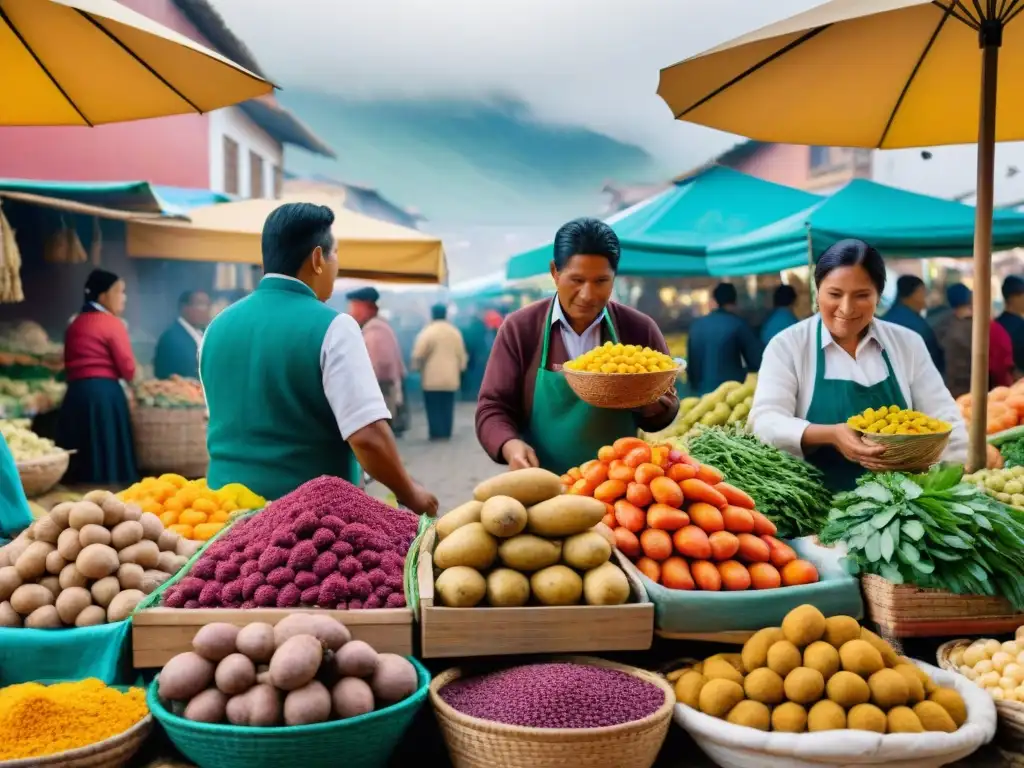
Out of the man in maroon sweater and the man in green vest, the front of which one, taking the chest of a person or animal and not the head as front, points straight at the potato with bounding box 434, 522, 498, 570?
the man in maroon sweater

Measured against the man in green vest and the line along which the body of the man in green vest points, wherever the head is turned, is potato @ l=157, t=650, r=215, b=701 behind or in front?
behind

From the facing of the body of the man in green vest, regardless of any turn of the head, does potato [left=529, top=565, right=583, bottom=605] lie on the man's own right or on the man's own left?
on the man's own right

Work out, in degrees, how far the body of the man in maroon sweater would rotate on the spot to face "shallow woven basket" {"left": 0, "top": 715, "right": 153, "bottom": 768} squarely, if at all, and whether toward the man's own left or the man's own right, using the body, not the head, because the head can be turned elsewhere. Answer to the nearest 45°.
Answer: approximately 45° to the man's own right

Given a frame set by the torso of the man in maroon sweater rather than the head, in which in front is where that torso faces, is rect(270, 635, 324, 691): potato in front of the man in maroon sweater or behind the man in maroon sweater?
in front

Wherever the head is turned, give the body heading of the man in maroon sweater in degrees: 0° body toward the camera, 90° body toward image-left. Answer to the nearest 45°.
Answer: approximately 0°

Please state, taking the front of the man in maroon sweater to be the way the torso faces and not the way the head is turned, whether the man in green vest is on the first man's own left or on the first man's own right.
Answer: on the first man's own right

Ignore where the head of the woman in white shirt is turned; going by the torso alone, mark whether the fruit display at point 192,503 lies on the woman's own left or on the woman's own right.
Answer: on the woman's own right

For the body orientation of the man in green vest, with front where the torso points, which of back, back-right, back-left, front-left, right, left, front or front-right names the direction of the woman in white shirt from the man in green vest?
front-right

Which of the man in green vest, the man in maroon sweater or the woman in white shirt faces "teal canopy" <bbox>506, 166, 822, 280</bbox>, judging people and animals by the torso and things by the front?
the man in green vest

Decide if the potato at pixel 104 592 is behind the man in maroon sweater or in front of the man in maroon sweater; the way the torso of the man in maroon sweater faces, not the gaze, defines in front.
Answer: in front

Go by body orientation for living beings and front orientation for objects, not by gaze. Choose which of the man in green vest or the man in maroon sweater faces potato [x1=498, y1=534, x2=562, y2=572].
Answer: the man in maroon sweater

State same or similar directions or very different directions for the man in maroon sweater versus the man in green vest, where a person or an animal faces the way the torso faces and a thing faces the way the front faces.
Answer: very different directions

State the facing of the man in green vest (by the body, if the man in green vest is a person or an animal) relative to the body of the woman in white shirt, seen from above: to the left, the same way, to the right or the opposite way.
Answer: the opposite way

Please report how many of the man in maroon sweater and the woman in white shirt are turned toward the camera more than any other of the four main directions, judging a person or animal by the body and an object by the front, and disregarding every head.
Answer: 2

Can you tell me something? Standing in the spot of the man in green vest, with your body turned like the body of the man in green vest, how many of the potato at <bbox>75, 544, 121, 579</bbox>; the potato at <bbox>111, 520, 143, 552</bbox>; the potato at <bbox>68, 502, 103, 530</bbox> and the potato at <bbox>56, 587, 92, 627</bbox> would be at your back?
4

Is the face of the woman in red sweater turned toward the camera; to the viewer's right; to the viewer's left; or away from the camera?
to the viewer's right

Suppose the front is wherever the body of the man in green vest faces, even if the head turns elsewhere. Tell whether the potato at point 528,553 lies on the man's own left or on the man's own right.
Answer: on the man's own right
